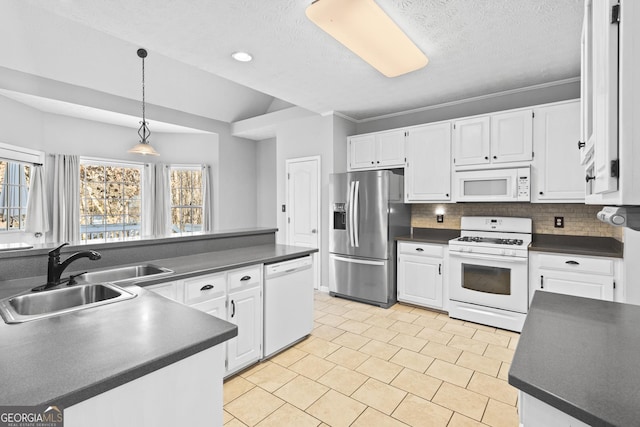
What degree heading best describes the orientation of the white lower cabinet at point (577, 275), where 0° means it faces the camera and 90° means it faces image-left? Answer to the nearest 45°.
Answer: approximately 0°

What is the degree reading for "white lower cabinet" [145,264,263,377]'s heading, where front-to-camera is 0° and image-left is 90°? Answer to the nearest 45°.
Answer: approximately 315°

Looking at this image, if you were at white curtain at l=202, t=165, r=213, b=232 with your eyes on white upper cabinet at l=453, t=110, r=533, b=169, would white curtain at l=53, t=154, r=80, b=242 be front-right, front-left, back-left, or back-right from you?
back-right

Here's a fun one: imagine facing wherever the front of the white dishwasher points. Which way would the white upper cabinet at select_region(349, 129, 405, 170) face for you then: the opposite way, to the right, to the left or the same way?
to the right

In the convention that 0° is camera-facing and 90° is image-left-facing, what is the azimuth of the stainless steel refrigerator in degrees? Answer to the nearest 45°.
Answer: approximately 45°

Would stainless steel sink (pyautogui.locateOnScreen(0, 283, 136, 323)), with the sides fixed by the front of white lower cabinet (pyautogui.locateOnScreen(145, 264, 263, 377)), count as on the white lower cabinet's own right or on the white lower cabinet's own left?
on the white lower cabinet's own right

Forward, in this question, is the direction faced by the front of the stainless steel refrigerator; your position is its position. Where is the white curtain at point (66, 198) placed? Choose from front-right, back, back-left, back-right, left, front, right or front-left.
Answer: front-right

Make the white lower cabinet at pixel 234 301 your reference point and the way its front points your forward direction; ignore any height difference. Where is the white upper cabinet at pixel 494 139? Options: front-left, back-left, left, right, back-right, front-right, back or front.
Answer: front-left

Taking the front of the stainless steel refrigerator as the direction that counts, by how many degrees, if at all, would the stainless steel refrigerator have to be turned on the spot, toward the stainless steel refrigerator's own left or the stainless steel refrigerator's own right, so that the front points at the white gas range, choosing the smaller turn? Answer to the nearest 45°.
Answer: approximately 135° to the stainless steel refrigerator's own left

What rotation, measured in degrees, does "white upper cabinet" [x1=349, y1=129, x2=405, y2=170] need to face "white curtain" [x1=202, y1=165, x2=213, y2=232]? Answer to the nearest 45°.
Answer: approximately 45° to its right

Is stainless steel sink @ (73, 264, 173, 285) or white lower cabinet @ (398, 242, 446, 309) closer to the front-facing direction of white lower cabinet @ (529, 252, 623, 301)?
the stainless steel sink
